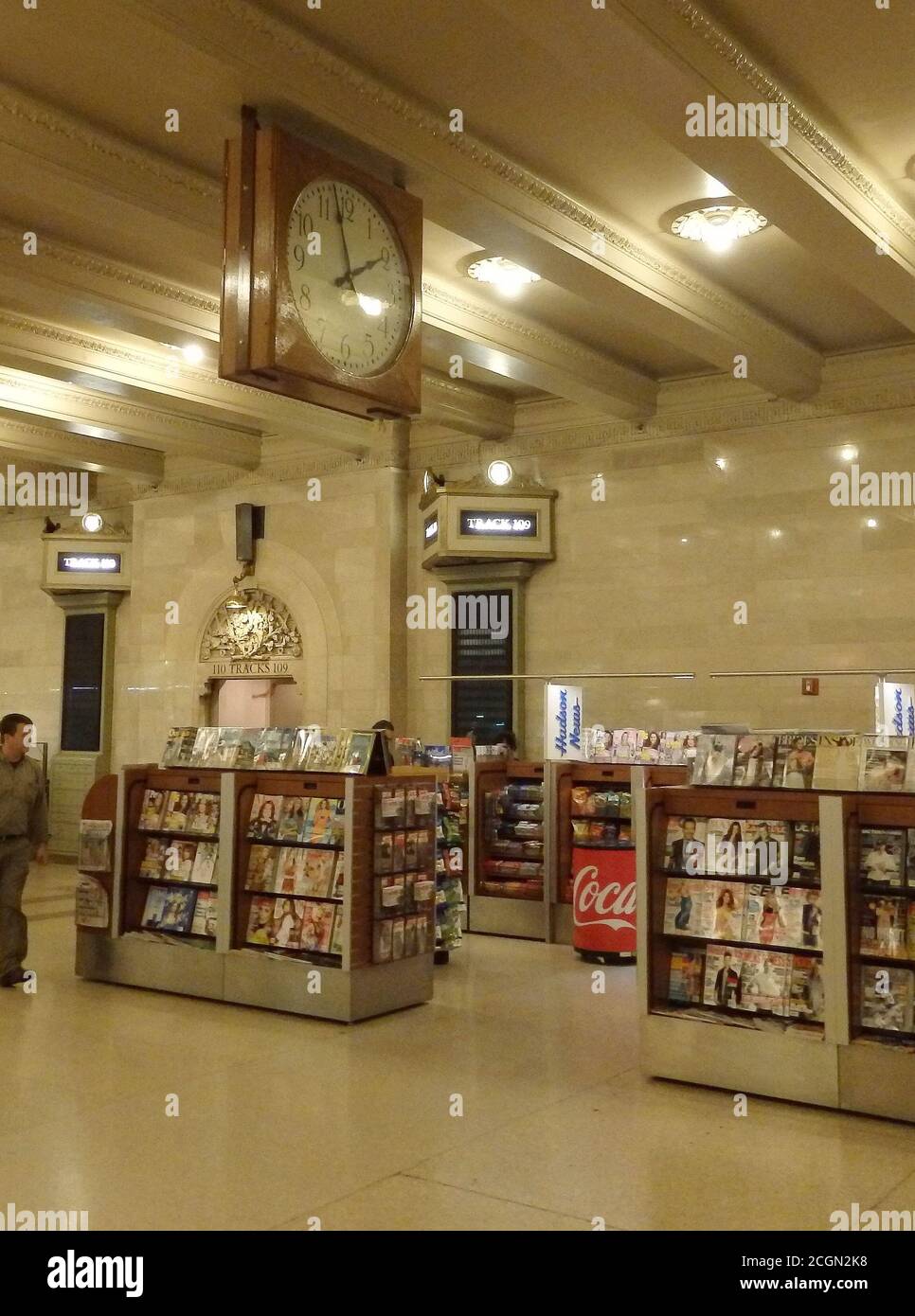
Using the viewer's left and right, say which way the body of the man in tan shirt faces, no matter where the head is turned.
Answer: facing the viewer

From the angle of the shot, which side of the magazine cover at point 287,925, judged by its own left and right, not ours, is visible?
front

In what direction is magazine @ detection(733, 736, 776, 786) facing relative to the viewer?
toward the camera

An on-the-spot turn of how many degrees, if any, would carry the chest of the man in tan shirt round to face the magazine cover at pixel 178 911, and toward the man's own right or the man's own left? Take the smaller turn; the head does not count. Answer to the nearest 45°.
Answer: approximately 90° to the man's own left

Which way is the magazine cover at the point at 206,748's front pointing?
toward the camera

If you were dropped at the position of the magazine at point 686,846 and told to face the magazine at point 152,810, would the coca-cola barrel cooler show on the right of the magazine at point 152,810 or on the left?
right

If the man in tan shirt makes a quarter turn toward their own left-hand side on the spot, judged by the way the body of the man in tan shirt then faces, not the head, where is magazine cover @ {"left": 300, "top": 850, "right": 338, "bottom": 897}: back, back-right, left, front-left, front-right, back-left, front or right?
front-right

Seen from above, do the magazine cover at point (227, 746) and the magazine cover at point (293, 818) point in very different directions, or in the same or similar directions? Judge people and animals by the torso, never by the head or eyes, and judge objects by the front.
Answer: same or similar directions

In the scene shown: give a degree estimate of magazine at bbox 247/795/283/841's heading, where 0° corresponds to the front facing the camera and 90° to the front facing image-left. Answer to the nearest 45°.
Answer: approximately 0°

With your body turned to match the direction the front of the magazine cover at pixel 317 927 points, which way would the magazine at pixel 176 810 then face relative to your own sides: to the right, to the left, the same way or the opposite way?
the same way

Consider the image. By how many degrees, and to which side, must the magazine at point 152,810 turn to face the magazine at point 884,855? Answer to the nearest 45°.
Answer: approximately 45° to its left

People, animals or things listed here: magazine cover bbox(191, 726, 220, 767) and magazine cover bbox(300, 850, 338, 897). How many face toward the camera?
2

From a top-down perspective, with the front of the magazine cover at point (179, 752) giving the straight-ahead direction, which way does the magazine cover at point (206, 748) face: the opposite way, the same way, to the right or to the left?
the same way

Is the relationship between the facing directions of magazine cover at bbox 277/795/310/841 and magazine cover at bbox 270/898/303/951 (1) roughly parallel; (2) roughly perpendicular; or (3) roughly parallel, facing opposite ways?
roughly parallel

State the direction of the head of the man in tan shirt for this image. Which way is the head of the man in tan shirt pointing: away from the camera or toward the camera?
toward the camera
